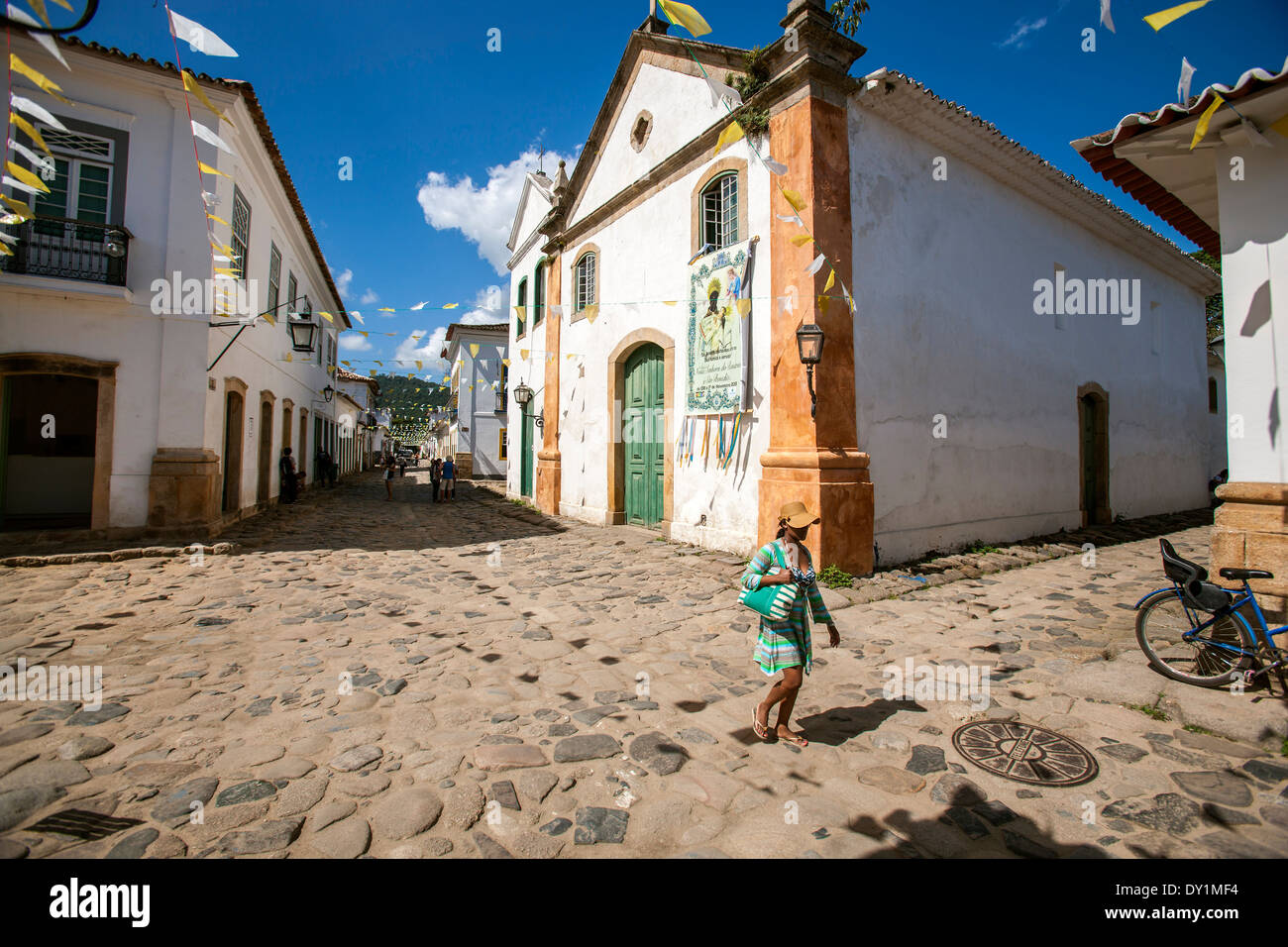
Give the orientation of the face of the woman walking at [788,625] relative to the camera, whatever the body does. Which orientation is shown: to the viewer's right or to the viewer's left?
to the viewer's right

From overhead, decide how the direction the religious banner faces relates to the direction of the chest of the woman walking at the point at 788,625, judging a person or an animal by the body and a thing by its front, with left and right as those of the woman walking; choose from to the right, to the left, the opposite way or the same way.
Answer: to the right

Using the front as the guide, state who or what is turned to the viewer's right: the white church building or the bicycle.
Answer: the bicycle

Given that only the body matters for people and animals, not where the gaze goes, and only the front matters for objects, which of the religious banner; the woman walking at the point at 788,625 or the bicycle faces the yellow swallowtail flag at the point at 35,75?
the religious banner

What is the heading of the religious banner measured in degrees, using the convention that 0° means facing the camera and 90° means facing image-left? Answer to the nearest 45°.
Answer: approximately 45°

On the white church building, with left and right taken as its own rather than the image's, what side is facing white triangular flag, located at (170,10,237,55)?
front

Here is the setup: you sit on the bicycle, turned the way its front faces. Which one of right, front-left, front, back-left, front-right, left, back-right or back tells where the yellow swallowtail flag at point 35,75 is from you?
back-right

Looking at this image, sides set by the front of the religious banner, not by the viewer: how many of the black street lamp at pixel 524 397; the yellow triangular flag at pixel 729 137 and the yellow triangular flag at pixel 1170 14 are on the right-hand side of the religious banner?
1

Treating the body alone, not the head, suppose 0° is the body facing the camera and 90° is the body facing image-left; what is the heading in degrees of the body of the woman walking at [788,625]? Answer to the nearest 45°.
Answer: approximately 315°

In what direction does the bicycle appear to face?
to the viewer's right

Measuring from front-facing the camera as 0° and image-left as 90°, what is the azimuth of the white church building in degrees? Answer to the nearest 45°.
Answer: approximately 45°
